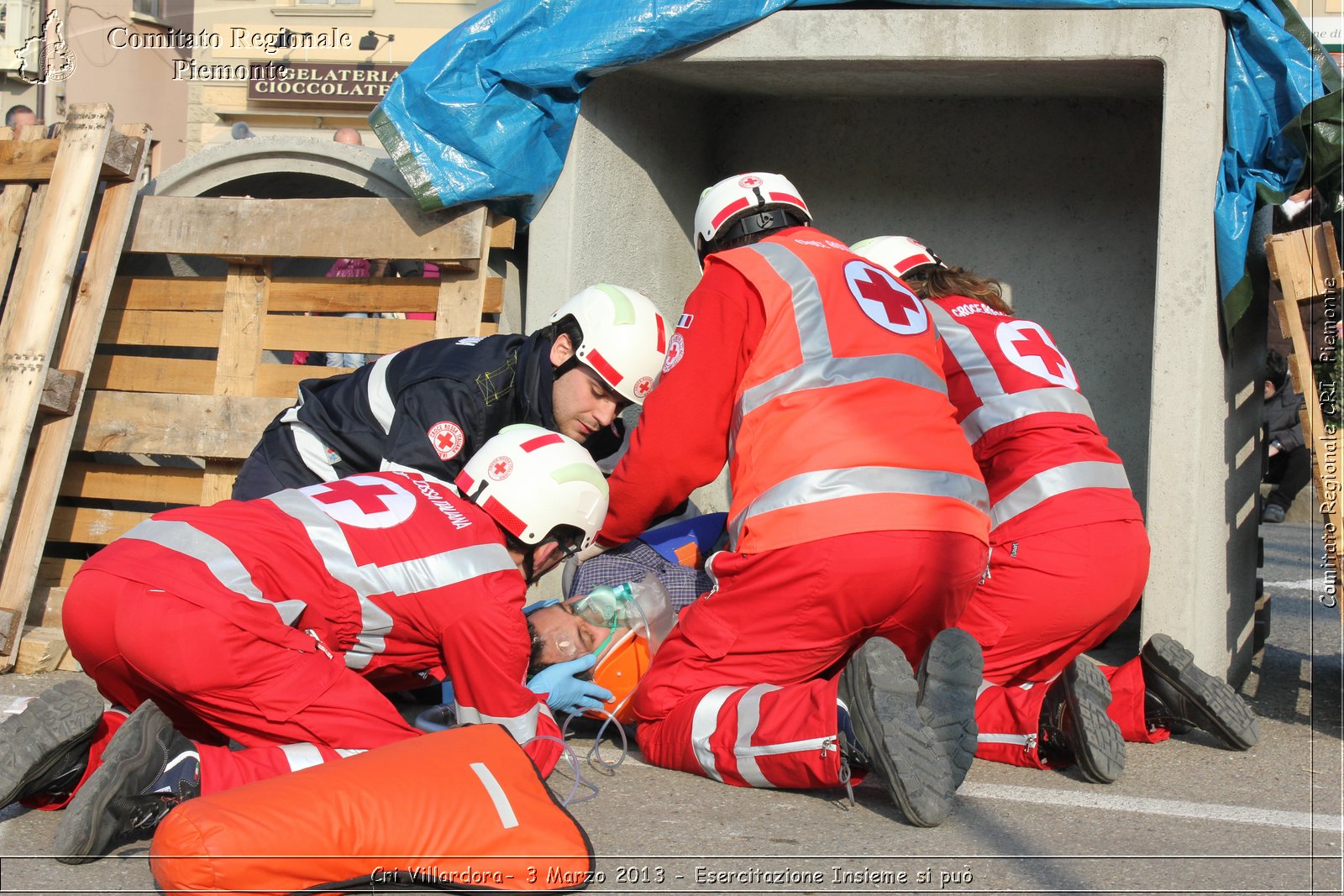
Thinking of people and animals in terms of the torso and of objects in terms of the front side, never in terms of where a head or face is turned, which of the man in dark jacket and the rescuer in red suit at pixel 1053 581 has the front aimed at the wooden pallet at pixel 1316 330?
the man in dark jacket

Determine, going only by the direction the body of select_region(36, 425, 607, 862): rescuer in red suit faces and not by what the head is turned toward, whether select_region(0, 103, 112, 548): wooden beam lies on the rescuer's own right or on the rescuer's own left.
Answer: on the rescuer's own left

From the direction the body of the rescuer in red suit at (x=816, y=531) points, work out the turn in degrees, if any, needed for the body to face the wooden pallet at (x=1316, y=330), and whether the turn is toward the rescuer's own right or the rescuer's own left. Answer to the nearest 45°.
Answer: approximately 90° to the rescuer's own right

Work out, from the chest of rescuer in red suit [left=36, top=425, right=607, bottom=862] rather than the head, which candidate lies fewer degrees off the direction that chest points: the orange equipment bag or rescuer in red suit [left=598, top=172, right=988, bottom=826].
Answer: the rescuer in red suit

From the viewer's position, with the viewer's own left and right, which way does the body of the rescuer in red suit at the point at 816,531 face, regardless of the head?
facing away from the viewer and to the left of the viewer

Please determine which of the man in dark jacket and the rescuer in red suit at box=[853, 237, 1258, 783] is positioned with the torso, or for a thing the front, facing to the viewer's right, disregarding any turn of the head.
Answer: the man in dark jacket

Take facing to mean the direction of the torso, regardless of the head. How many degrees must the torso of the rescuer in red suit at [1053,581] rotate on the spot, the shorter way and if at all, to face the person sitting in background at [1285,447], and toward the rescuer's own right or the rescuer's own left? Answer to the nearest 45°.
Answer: approximately 45° to the rescuer's own right

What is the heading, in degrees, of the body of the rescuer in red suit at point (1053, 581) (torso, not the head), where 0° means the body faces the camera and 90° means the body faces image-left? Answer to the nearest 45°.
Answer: approximately 135°

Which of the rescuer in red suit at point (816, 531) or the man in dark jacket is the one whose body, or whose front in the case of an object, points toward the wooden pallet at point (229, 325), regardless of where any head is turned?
the rescuer in red suit

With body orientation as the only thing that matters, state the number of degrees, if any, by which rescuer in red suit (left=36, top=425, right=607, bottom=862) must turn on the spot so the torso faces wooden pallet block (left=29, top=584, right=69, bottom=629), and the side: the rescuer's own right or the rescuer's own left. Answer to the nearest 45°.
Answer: approximately 90° to the rescuer's own left

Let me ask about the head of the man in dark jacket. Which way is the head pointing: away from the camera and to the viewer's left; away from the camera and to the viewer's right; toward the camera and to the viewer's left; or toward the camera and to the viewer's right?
toward the camera and to the viewer's right

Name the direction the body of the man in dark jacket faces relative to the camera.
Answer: to the viewer's right

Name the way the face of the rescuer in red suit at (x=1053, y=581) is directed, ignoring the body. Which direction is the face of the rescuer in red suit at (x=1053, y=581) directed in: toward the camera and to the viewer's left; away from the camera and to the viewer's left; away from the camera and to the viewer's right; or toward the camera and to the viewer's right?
away from the camera and to the viewer's left

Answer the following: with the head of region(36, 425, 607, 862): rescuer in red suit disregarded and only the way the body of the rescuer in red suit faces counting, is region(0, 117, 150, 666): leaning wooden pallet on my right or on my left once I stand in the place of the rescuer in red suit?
on my left

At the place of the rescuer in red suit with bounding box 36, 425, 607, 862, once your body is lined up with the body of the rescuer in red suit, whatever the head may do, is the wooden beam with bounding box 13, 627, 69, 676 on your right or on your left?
on your left
